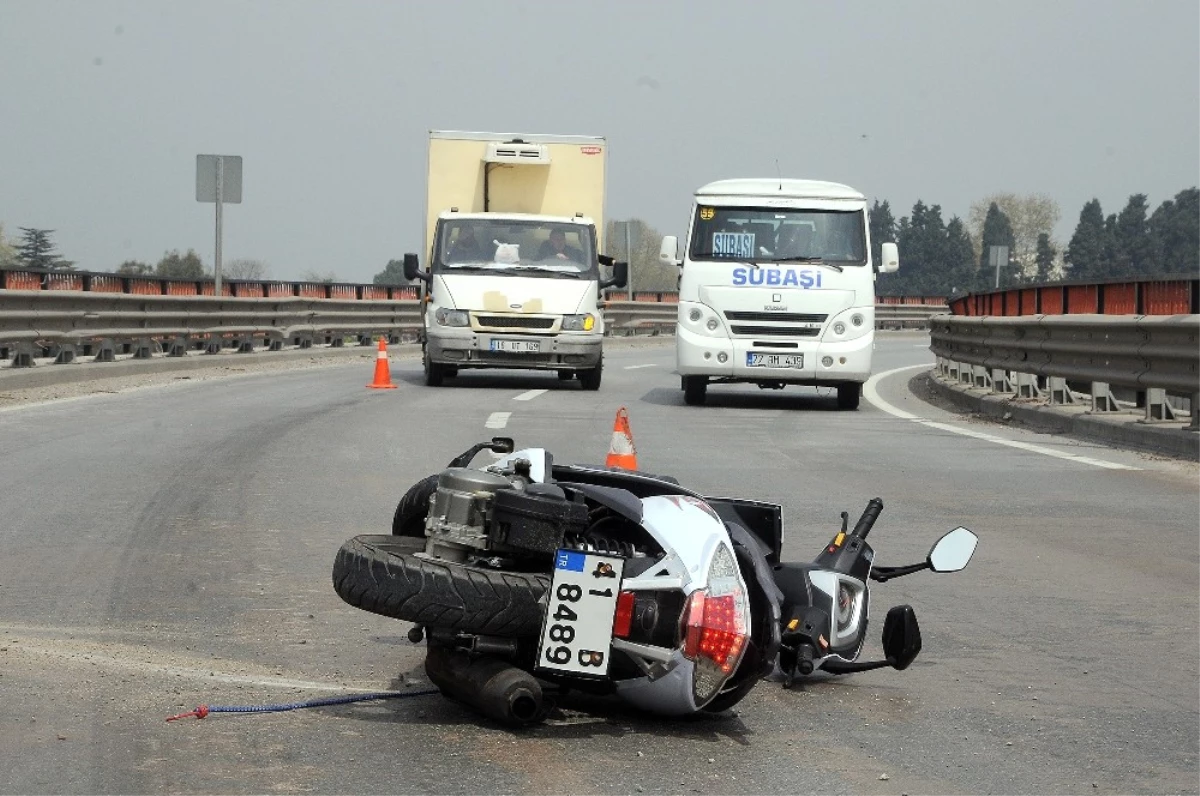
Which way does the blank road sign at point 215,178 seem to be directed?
away from the camera

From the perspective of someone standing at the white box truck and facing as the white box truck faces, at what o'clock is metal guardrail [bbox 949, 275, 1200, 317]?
The metal guardrail is roughly at 9 o'clock from the white box truck.

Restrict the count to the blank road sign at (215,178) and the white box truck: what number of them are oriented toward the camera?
1

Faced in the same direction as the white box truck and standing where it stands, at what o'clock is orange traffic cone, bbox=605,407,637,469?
The orange traffic cone is roughly at 12 o'clock from the white box truck.

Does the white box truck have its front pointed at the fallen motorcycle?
yes

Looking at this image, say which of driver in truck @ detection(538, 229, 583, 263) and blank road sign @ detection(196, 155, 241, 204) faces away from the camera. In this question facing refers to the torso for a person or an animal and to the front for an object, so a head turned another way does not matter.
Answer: the blank road sign

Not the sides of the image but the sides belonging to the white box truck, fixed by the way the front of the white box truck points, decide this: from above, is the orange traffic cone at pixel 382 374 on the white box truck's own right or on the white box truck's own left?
on the white box truck's own right

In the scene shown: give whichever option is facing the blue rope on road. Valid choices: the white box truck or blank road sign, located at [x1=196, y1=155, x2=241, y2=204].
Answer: the white box truck

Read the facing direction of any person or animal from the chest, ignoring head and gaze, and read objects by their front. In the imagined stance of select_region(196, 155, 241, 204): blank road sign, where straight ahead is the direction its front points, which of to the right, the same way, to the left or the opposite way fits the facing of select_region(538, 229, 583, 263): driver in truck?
the opposite way

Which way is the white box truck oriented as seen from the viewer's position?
toward the camera

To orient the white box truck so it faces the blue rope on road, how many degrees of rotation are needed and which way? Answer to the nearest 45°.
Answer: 0° — it already faces it

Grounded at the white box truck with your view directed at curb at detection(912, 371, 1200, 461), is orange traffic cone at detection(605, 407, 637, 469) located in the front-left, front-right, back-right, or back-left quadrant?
front-right

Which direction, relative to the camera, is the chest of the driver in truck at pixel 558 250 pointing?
toward the camera

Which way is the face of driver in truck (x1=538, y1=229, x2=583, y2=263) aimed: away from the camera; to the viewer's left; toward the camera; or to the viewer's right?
toward the camera

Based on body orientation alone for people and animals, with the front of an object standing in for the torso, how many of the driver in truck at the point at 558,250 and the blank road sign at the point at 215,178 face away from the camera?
1

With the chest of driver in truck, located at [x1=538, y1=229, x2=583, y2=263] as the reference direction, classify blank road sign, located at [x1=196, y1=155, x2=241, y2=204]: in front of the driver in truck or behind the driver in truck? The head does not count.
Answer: behind

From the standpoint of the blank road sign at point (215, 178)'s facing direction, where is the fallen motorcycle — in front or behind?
behind
